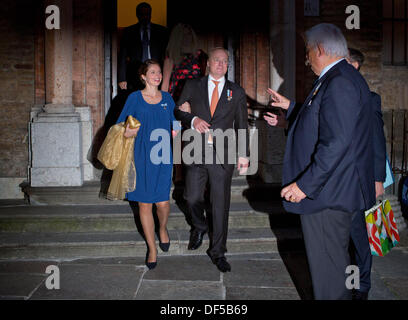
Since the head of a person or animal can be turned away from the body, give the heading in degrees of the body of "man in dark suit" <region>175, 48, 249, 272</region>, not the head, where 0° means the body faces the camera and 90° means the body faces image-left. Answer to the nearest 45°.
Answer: approximately 0°

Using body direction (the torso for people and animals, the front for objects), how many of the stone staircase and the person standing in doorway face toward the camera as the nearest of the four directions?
2

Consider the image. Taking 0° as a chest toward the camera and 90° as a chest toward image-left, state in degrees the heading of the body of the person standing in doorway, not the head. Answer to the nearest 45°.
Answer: approximately 0°

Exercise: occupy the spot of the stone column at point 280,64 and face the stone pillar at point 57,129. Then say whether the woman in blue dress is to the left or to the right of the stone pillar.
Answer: left

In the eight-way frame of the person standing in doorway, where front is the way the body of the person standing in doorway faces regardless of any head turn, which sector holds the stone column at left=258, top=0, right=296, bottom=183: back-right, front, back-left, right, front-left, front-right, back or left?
left

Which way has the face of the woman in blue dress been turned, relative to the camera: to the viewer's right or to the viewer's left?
to the viewer's right

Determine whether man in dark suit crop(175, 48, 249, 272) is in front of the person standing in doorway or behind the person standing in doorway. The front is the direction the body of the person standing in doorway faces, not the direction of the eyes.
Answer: in front

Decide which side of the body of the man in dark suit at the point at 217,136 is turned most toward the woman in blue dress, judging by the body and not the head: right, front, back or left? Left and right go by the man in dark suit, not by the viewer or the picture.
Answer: right

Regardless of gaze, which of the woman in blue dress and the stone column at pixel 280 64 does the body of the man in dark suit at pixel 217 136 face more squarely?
the woman in blue dress

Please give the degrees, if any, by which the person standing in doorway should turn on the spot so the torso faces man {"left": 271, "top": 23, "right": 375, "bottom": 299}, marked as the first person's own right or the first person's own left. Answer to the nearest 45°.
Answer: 0° — they already face them
